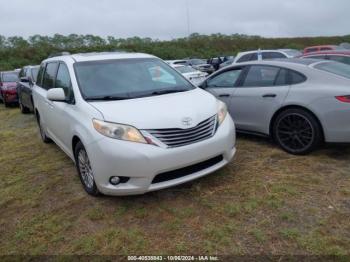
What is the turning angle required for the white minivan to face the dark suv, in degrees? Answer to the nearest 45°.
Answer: approximately 180°

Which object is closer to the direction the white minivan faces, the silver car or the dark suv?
the silver car

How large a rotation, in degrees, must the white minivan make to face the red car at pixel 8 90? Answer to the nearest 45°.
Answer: approximately 180°

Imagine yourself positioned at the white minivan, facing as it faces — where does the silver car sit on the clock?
The silver car is roughly at 10 o'clock from the white minivan.

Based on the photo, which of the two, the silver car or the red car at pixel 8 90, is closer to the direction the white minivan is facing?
the silver car

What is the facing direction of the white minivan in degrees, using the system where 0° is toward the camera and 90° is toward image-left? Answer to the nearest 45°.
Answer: approximately 315°
